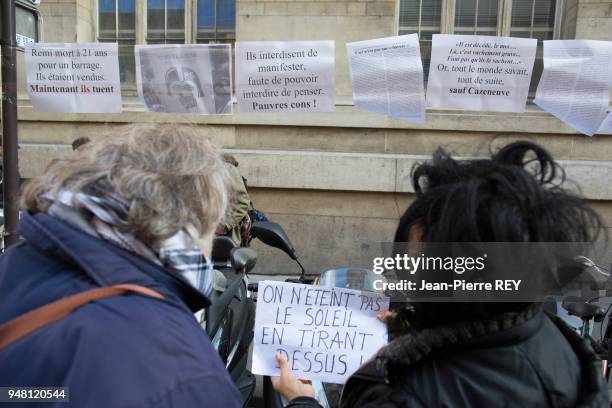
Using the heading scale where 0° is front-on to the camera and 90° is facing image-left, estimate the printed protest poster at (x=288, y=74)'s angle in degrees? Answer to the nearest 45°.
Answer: approximately 0°

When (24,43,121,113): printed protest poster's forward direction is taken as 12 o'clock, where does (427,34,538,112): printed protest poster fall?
(427,34,538,112): printed protest poster is roughly at 10 o'clock from (24,43,121,113): printed protest poster.

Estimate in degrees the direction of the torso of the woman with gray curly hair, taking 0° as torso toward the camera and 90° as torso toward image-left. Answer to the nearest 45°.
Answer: approximately 225°

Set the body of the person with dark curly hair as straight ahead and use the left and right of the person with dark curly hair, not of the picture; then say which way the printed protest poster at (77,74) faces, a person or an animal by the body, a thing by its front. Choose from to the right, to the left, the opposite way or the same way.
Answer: the opposite way

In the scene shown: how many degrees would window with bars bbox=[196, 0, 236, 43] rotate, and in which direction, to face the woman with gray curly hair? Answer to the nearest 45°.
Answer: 0° — it already faces them

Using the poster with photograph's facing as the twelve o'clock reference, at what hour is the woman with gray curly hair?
The woman with gray curly hair is roughly at 12 o'clock from the poster with photograph.

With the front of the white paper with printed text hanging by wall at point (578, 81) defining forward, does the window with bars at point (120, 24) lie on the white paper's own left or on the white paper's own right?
on the white paper's own right

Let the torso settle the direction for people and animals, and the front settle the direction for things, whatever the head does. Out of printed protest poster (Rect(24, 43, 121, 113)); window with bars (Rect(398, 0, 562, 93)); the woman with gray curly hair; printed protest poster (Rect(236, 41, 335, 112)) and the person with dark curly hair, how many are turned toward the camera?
3
